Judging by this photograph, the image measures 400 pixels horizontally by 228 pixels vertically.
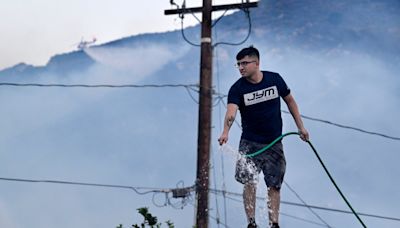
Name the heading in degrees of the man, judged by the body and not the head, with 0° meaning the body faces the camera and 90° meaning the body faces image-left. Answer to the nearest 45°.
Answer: approximately 0°

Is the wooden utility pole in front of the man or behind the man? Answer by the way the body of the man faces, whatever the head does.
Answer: behind
